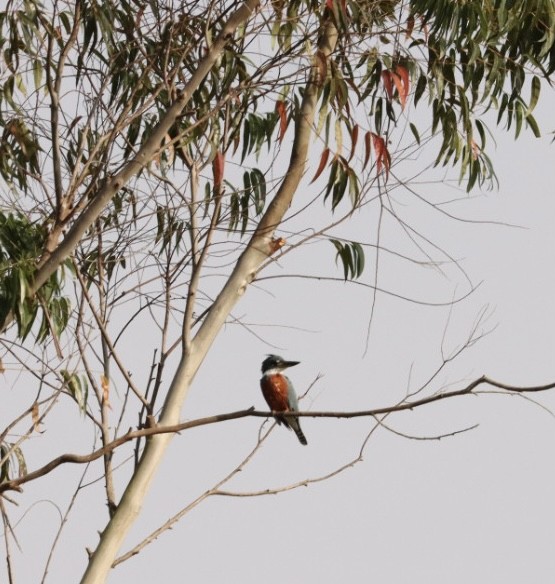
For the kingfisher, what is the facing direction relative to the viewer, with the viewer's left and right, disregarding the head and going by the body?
facing the viewer and to the left of the viewer
